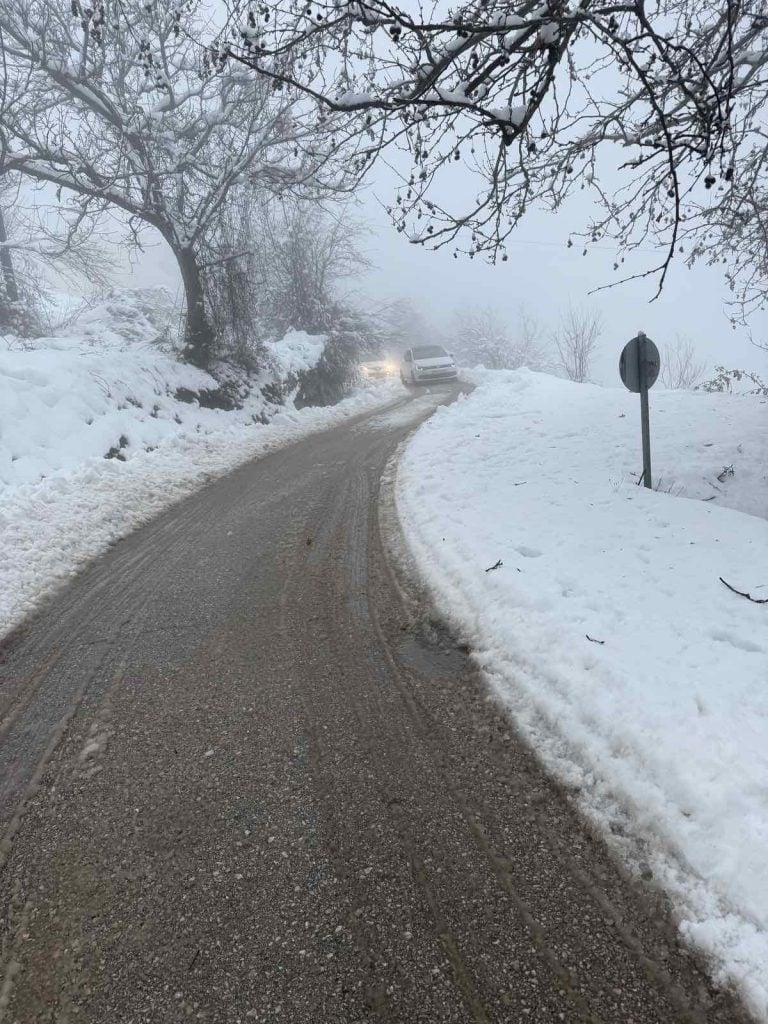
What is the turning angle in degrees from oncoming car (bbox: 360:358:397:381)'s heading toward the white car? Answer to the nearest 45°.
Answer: approximately 45° to its left

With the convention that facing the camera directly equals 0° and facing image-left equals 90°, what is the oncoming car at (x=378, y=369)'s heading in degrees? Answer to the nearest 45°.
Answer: approximately 0°

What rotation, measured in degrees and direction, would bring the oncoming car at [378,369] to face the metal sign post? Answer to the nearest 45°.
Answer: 0° — it already faces it

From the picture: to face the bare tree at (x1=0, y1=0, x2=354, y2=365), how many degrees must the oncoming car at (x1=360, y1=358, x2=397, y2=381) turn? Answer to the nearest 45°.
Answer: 0° — it already faces it
